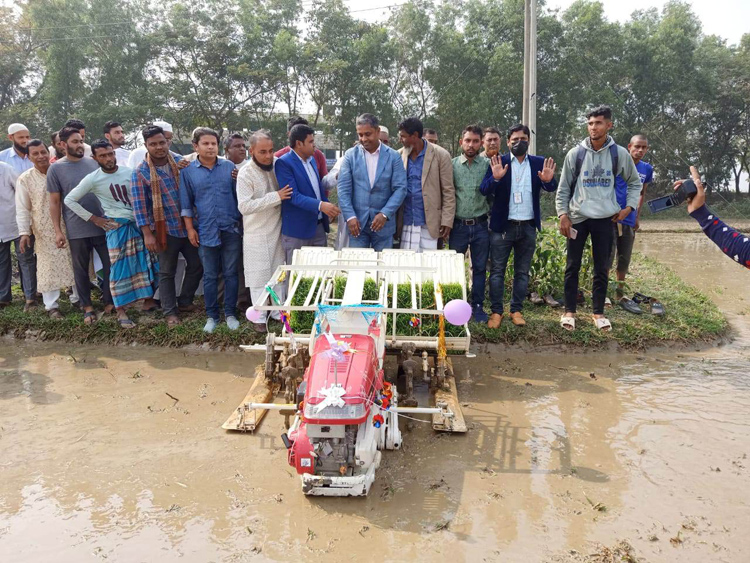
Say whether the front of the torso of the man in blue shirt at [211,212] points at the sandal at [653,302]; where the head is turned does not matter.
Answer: no

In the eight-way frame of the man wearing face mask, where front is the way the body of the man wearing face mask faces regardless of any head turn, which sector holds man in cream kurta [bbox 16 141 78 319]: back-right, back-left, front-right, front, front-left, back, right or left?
right

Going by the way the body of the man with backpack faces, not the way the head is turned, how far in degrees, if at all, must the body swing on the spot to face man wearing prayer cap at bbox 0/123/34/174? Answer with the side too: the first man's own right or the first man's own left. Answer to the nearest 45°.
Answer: approximately 90° to the first man's own right

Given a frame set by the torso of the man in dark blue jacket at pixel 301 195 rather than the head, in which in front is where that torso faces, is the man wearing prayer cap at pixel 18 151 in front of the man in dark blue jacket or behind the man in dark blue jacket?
behind

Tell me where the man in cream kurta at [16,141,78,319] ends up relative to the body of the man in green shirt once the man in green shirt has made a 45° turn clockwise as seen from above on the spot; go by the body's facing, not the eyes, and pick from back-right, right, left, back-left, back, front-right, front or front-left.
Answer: front-right

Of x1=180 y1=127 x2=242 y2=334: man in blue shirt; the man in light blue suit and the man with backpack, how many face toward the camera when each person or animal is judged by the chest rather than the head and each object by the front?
3

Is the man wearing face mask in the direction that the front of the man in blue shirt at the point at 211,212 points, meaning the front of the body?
no

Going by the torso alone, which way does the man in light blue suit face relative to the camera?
toward the camera

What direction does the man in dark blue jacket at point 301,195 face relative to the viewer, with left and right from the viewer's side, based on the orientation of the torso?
facing the viewer and to the right of the viewer

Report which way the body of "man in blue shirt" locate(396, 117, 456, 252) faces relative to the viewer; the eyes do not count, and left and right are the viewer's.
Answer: facing the viewer and to the left of the viewer

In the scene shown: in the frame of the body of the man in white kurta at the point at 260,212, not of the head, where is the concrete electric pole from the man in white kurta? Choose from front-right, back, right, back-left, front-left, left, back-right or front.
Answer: left

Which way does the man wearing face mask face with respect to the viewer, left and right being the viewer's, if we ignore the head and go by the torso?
facing the viewer

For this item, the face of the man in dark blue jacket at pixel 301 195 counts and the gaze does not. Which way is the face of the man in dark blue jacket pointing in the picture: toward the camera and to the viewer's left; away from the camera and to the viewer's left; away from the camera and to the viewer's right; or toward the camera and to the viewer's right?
toward the camera and to the viewer's right

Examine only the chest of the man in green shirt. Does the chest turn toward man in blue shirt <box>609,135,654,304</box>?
no
